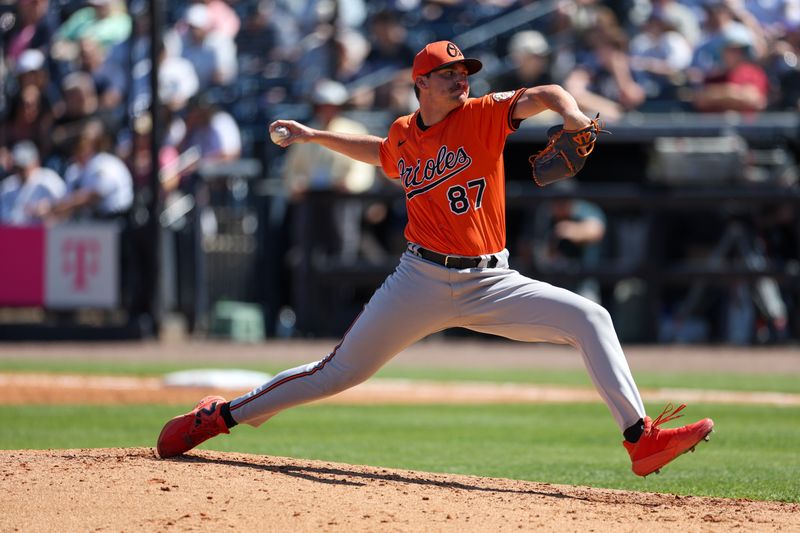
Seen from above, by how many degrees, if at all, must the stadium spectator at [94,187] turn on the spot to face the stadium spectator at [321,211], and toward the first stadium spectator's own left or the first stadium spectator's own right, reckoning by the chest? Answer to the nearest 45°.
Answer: approximately 90° to the first stadium spectator's own left

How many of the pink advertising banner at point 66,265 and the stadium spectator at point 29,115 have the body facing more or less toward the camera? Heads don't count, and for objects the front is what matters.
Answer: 2

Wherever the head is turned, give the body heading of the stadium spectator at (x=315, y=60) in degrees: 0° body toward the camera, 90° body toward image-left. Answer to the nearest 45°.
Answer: approximately 45°

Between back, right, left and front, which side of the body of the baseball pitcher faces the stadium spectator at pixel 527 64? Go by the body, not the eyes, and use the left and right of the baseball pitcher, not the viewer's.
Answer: back

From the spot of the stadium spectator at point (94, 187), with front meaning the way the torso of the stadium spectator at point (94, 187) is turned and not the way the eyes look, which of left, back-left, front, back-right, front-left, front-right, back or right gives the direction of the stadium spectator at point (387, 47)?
back-left

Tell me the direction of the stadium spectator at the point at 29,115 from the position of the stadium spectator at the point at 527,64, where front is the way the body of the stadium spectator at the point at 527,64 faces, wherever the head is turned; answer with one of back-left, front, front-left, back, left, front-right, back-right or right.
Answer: back-right

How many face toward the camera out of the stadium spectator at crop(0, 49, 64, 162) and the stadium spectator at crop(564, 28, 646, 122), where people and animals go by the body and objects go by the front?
2

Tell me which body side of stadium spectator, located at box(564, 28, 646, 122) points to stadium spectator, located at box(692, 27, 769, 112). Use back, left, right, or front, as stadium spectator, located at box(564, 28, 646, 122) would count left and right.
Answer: left

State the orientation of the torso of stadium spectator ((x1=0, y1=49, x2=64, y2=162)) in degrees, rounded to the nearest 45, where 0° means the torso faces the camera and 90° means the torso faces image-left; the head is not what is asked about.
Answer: approximately 0°

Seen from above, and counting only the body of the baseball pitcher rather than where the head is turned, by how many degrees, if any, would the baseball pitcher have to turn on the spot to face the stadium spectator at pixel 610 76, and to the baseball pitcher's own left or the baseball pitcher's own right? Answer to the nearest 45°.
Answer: approximately 180°
